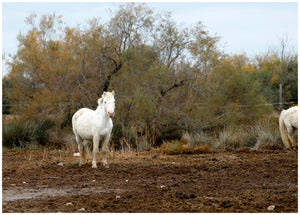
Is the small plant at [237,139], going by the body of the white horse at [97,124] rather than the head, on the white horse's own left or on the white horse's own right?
on the white horse's own left

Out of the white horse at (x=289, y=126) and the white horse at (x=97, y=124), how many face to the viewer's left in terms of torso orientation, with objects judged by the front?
0

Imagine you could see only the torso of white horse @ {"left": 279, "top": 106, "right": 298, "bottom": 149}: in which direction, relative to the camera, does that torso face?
to the viewer's right

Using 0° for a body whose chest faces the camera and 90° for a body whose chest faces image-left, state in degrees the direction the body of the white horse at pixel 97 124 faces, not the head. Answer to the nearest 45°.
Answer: approximately 315°

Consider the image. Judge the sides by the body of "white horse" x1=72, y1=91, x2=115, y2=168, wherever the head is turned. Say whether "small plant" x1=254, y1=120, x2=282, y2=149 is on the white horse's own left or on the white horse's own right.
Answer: on the white horse's own left

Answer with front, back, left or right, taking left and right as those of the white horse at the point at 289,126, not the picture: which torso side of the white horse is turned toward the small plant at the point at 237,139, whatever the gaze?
back

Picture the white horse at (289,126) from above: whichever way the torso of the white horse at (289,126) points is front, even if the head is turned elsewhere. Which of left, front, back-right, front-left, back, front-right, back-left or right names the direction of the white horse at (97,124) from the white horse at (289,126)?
back-right

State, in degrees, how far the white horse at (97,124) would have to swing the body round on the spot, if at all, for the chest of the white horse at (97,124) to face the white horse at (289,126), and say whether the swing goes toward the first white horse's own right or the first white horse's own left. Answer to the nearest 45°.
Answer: approximately 90° to the first white horse's own left
